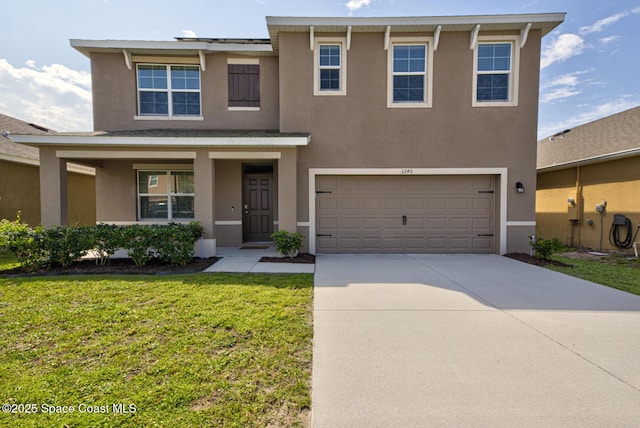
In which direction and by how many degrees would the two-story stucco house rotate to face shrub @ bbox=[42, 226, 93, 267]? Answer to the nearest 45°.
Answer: approximately 90° to its right

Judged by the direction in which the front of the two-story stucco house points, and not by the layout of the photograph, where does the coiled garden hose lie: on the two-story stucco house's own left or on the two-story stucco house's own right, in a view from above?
on the two-story stucco house's own left

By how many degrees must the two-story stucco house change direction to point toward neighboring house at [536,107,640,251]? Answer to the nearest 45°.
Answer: approximately 90° to its left

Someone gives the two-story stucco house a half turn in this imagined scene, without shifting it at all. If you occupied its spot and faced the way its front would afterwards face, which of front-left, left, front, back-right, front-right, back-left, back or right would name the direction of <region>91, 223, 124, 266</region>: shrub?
left

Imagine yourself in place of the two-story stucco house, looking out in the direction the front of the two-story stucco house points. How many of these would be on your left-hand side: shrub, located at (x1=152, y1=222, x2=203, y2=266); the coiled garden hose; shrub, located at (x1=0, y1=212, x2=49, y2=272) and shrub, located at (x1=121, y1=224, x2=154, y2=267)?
1

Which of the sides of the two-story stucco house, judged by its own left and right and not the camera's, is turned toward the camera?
front

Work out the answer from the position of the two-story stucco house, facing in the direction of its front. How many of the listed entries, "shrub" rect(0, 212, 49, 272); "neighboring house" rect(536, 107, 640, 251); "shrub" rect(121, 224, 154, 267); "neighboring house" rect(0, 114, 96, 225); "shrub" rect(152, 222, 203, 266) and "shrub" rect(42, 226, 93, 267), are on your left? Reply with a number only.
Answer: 1

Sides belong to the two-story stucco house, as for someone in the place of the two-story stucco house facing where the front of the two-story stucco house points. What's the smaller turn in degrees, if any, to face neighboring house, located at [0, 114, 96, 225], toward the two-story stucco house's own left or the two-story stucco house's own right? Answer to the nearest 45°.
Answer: approximately 90° to the two-story stucco house's own right

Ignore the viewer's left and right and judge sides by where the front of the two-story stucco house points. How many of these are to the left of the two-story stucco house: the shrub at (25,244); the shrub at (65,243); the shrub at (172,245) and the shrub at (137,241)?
0

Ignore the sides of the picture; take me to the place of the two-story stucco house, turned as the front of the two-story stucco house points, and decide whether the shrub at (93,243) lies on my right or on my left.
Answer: on my right

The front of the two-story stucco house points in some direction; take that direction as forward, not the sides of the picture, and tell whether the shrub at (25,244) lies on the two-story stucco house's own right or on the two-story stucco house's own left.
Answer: on the two-story stucco house's own right

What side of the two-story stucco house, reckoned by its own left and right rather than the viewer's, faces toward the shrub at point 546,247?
left
